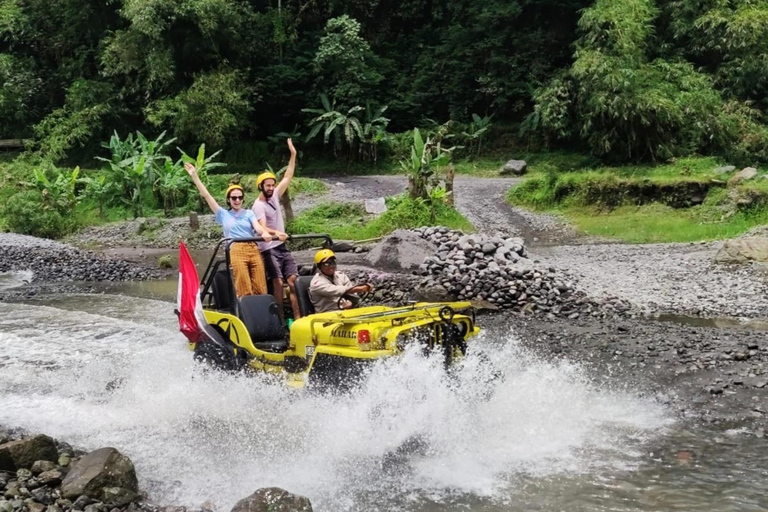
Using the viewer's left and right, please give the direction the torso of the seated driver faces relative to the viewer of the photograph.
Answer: facing the viewer and to the right of the viewer

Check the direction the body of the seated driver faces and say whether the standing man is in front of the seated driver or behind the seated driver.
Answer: behind

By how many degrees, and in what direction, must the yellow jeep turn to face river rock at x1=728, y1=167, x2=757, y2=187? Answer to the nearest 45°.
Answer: approximately 90° to its left

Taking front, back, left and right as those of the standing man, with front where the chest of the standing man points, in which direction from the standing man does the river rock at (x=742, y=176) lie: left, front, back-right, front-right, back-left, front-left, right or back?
left

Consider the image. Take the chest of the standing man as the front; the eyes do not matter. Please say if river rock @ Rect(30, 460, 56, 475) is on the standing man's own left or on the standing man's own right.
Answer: on the standing man's own right

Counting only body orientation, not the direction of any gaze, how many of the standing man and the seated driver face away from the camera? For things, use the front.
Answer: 0

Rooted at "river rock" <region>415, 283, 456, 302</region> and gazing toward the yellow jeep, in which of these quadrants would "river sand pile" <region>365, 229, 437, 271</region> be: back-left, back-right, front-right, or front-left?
back-right

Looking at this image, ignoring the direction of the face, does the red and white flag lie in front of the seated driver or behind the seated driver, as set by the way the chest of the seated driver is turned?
behind

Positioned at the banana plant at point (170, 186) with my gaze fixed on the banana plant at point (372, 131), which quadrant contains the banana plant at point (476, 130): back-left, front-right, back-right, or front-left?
front-right

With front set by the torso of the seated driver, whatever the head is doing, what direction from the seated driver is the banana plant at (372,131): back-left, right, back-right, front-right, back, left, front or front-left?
back-left

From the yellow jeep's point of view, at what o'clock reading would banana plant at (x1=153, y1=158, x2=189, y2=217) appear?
The banana plant is roughly at 7 o'clock from the yellow jeep.

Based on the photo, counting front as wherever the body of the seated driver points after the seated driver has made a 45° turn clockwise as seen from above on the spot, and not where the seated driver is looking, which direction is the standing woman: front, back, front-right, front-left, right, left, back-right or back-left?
back-right

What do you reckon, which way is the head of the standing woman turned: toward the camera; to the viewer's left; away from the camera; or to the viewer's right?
toward the camera

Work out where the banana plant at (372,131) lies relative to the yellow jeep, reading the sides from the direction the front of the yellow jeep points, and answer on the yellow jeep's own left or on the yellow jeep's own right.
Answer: on the yellow jeep's own left

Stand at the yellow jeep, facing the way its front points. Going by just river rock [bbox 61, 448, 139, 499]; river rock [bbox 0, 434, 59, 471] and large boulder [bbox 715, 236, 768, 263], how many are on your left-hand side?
1

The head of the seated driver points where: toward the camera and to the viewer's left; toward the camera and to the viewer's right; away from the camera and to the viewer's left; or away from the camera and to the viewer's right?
toward the camera and to the viewer's right
